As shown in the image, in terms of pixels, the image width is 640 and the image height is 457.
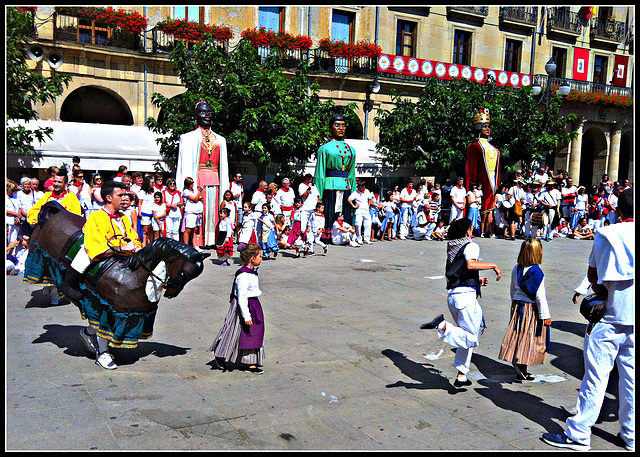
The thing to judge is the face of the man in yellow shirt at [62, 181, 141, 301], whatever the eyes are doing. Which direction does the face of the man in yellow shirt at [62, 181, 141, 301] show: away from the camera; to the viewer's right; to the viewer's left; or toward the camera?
to the viewer's right

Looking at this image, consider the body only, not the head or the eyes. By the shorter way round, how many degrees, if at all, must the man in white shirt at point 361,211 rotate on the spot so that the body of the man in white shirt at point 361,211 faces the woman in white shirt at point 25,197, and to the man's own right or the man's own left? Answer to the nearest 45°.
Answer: approximately 45° to the man's own right

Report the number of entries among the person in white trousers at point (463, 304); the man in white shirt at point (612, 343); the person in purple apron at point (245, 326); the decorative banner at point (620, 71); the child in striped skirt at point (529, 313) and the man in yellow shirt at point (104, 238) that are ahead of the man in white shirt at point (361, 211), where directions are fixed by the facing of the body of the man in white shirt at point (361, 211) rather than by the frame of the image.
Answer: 5

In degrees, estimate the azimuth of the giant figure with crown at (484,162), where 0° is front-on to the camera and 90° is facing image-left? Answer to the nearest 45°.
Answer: approximately 315°

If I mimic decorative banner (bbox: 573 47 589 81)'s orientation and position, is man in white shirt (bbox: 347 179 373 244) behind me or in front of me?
in front

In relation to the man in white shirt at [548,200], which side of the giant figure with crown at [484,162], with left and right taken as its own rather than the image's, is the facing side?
left

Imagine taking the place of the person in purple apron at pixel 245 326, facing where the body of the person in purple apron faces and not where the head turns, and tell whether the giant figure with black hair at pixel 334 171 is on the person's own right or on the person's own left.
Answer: on the person's own left

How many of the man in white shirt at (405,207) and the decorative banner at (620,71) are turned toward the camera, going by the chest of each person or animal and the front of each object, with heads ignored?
2

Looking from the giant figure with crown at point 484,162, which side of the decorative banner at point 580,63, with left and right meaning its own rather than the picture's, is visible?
front

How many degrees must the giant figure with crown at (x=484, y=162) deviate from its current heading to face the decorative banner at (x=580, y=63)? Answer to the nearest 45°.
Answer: approximately 135° to its left

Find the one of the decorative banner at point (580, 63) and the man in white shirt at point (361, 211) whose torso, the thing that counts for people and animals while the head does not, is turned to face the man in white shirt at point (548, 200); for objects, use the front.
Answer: the decorative banner
